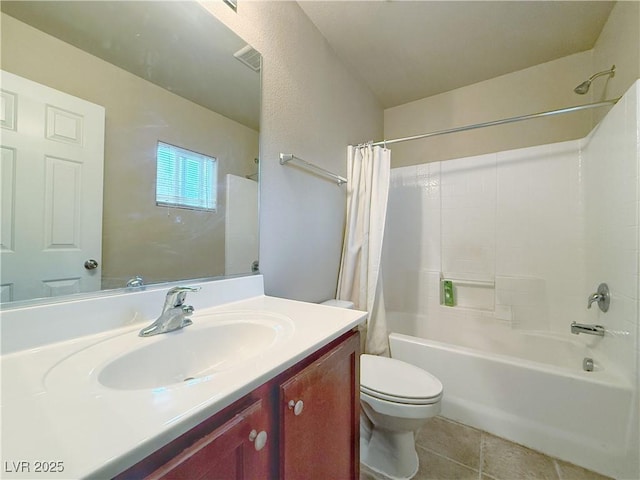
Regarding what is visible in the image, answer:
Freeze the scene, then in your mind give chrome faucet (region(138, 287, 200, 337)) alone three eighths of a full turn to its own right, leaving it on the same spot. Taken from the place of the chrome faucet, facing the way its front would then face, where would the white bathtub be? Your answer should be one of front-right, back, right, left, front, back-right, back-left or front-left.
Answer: back

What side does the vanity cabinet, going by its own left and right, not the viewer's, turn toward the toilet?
left

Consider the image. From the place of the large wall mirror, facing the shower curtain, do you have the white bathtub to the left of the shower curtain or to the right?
right

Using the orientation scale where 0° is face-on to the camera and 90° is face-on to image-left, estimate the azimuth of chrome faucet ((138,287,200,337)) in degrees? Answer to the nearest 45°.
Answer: approximately 315°

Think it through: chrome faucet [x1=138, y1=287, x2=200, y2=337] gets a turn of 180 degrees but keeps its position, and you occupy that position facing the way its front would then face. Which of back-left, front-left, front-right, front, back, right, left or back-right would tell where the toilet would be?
back-right

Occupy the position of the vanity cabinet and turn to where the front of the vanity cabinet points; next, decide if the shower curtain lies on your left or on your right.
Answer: on your left

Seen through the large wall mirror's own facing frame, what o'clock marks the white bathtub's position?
The white bathtub is roughly at 11 o'clock from the large wall mirror.

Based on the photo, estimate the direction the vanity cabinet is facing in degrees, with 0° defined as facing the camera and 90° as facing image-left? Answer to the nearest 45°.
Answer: approximately 315°

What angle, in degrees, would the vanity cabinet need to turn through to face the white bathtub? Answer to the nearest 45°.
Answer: approximately 45° to its left
